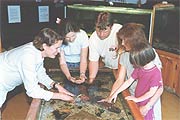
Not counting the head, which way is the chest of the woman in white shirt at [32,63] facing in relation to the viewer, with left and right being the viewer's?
facing to the right of the viewer

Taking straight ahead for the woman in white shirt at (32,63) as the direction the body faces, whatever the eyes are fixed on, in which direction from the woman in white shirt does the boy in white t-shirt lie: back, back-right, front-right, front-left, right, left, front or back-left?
front-left
